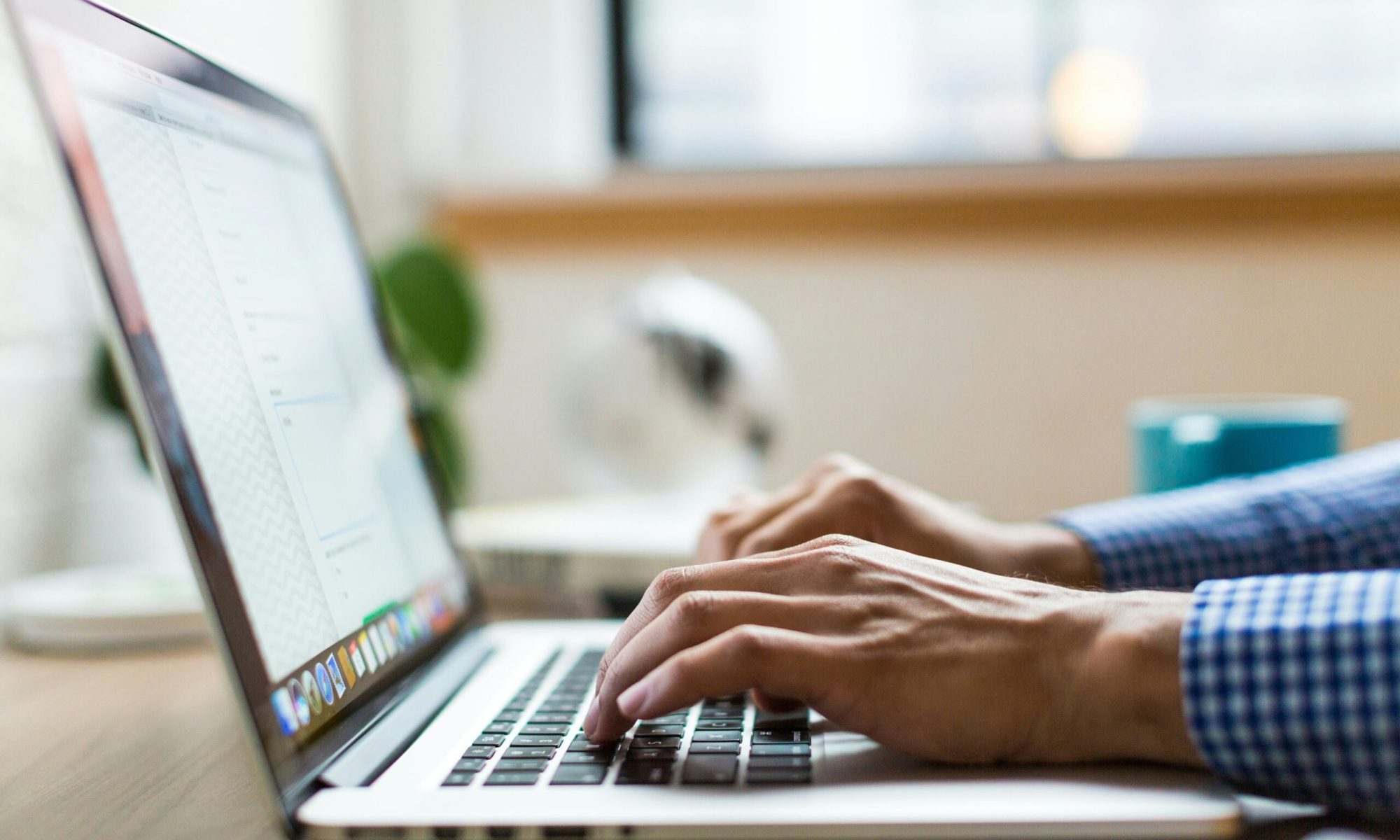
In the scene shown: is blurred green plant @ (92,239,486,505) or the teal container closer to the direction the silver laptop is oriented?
the teal container

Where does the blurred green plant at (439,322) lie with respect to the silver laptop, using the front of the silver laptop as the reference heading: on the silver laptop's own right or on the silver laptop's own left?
on the silver laptop's own left

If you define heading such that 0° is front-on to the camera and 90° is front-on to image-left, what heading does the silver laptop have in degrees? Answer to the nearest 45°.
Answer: approximately 270°
